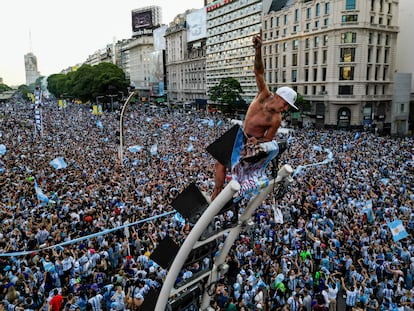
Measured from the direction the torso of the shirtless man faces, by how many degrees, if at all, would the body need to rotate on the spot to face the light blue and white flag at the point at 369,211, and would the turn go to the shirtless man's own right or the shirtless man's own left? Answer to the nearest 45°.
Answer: approximately 90° to the shirtless man's own left
